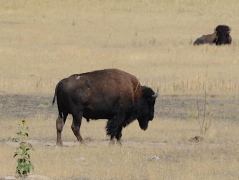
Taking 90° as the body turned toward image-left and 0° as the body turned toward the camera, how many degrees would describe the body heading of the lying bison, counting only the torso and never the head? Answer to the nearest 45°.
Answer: approximately 315°

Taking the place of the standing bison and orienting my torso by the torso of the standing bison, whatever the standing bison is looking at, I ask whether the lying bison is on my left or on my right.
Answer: on my left

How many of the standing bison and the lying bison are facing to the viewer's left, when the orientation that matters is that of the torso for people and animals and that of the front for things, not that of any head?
0

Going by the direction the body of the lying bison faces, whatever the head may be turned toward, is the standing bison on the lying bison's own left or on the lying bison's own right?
on the lying bison's own right

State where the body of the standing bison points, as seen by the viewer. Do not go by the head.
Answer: to the viewer's right
